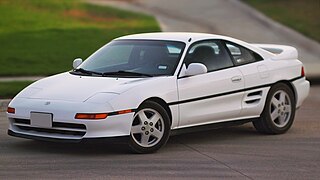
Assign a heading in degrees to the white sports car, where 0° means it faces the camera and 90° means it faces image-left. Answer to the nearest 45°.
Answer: approximately 45°
